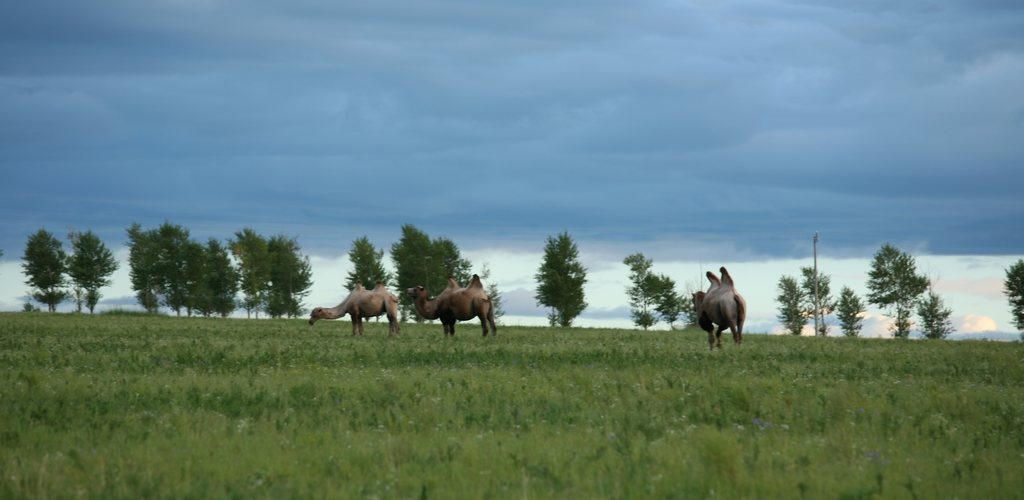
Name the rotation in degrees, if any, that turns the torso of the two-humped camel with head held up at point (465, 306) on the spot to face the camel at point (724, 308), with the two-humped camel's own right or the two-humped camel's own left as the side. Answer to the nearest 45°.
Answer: approximately 135° to the two-humped camel's own left

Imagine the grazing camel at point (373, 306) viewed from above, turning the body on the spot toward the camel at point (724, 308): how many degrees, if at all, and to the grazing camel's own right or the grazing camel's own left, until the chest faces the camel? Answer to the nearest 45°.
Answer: approximately 135° to the grazing camel's own left

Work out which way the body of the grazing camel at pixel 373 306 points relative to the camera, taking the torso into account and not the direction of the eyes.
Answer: to the viewer's left

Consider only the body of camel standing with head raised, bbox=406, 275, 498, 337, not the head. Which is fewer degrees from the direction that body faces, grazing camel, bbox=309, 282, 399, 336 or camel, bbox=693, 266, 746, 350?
the grazing camel

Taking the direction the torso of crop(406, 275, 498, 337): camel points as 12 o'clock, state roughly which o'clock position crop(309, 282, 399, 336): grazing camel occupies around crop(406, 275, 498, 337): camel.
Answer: crop(309, 282, 399, 336): grazing camel is roughly at 1 o'clock from crop(406, 275, 498, 337): camel.

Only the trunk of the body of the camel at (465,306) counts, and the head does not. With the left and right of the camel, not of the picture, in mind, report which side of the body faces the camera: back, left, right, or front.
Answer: left

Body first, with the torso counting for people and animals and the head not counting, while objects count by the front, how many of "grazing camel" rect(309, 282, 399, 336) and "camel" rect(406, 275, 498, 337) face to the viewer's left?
2

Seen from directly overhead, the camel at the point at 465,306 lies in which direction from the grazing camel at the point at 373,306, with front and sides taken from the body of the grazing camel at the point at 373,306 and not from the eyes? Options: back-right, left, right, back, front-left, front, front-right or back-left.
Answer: back-left
